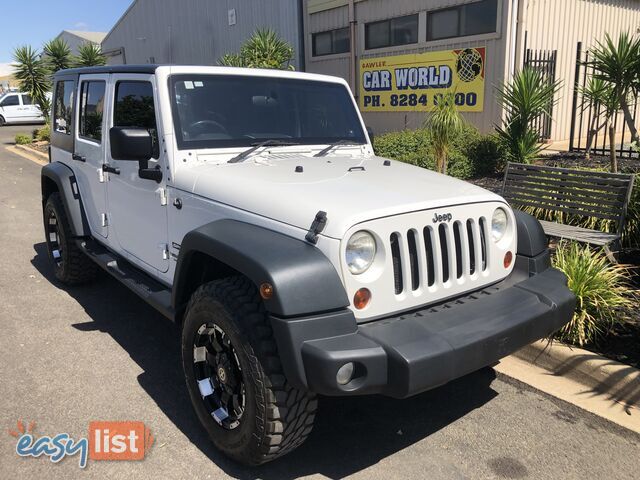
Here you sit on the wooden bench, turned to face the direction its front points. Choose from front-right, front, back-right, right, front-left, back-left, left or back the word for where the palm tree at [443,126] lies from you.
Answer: right

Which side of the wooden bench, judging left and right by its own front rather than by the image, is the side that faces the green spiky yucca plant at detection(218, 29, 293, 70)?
right

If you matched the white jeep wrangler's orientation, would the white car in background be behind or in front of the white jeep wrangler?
behind

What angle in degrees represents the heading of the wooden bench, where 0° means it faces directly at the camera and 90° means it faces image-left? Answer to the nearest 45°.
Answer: approximately 45°

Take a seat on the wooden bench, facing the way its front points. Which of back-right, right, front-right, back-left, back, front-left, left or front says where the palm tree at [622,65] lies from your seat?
back-right

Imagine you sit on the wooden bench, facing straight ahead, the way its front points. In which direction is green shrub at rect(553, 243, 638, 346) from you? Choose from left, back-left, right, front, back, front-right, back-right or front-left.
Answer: front-left

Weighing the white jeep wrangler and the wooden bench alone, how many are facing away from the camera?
0

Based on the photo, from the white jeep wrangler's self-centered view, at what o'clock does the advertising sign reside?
The advertising sign is roughly at 8 o'clock from the white jeep wrangler.

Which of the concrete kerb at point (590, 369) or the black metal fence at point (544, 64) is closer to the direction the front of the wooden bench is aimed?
the concrete kerb

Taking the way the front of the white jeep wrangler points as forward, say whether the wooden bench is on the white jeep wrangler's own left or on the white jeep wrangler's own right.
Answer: on the white jeep wrangler's own left

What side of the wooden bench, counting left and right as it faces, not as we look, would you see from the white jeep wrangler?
front

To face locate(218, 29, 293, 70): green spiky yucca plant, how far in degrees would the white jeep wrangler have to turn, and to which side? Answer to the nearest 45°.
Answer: approximately 135° to its left

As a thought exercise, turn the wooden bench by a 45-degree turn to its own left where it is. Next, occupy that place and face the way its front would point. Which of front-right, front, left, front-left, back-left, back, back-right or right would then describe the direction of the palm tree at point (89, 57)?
back-right

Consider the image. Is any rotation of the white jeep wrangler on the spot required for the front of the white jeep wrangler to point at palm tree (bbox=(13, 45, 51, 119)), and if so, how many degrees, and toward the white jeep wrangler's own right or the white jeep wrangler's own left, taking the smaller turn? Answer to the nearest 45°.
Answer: approximately 180°
